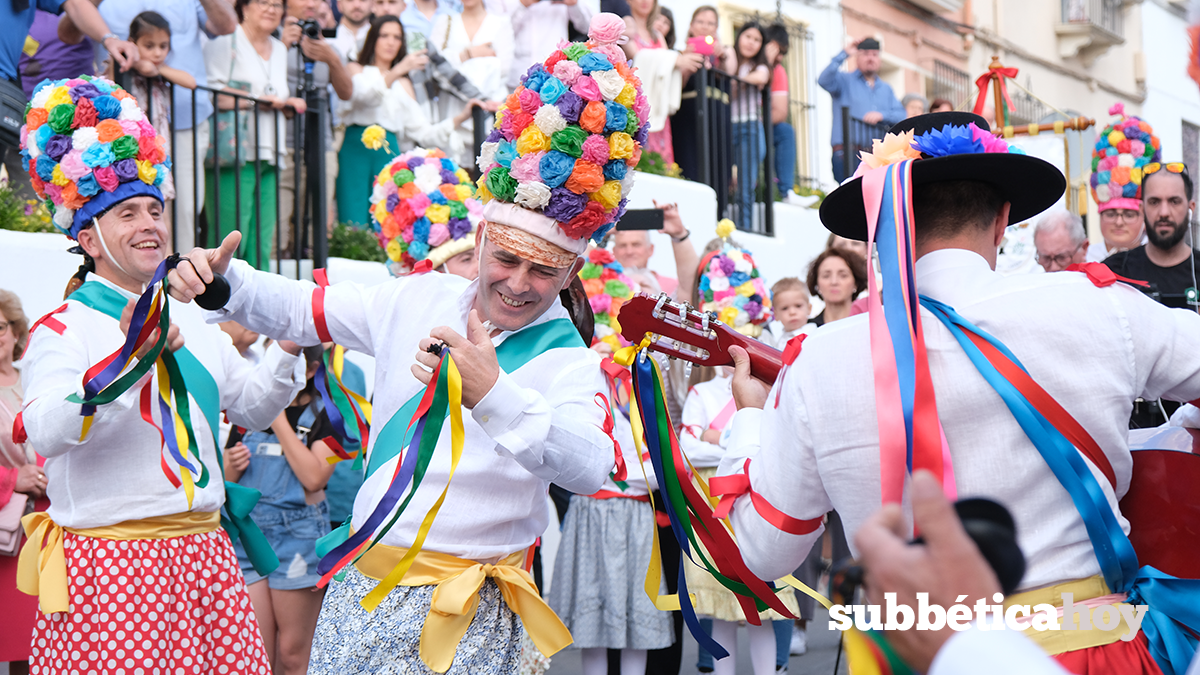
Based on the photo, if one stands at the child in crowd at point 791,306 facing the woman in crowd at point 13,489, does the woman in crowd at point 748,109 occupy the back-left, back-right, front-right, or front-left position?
back-right

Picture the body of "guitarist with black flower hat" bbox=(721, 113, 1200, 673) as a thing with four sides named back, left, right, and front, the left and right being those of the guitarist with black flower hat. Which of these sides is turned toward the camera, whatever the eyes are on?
back

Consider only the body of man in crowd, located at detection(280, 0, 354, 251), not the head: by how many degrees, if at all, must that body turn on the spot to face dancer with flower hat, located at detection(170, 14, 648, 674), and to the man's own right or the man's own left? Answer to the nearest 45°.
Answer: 0° — they already face them

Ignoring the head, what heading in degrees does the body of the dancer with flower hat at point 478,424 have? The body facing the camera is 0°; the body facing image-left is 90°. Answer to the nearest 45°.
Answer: approximately 0°

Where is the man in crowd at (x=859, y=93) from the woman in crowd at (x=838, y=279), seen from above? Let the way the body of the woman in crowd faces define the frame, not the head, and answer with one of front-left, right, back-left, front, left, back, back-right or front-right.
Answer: back

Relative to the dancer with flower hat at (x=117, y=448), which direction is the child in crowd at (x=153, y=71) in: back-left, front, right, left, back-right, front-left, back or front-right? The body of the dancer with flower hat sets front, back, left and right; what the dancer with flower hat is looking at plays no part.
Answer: back-left

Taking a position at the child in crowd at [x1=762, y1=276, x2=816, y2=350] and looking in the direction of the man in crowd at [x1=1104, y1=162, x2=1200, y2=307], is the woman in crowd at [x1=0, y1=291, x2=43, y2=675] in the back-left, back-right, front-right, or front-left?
back-right
